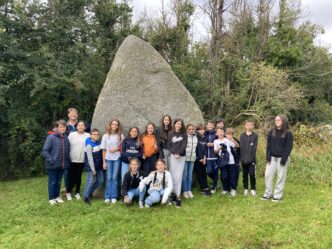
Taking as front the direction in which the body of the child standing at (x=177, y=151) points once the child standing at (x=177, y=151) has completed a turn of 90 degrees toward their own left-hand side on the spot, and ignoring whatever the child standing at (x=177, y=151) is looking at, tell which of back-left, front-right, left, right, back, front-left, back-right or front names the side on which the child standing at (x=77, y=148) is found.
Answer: back

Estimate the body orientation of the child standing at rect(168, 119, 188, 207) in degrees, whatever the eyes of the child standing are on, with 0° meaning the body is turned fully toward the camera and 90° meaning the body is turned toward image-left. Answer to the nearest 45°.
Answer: approximately 0°

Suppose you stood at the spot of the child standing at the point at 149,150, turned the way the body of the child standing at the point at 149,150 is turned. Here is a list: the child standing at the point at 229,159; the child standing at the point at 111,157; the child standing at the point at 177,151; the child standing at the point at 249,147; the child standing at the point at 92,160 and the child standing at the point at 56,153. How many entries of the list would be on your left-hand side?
3

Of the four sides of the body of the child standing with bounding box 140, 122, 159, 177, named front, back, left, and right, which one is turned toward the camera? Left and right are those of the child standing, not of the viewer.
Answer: front

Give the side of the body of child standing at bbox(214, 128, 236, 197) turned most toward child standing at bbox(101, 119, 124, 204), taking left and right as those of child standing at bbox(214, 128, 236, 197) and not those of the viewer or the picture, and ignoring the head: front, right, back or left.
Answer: right

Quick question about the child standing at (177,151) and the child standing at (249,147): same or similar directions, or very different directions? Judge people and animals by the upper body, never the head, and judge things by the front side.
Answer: same or similar directions

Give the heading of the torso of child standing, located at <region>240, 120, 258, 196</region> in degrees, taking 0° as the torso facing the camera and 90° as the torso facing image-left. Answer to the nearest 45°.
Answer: approximately 0°

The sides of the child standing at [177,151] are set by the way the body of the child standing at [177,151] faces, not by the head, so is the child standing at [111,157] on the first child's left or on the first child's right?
on the first child's right

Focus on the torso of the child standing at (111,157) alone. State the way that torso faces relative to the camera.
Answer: toward the camera

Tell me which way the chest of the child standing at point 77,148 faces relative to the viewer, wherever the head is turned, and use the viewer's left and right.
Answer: facing the viewer

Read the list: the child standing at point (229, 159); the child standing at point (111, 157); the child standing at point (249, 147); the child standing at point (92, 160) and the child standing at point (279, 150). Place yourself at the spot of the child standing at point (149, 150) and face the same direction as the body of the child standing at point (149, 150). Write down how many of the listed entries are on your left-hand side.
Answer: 3

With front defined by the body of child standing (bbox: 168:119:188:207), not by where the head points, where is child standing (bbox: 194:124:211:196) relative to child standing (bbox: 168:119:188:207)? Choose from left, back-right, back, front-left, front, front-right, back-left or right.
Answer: back-left

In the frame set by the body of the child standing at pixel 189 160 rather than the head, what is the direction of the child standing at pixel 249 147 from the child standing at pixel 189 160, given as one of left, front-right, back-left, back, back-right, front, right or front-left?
left

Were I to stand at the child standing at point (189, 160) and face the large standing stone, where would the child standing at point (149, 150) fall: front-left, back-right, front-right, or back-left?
front-left

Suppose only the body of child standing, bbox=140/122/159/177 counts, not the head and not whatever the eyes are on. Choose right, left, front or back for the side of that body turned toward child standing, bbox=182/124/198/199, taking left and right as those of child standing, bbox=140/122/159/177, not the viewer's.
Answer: left

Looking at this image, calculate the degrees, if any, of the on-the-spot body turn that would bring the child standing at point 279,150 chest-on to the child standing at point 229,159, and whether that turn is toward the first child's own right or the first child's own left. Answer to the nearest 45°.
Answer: approximately 45° to the first child's own right
